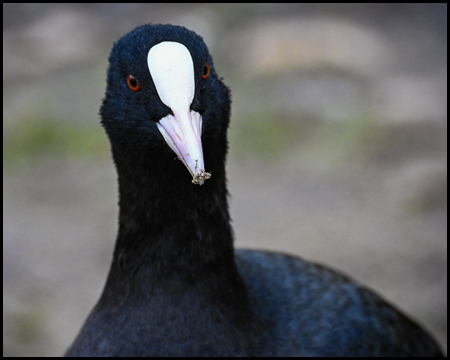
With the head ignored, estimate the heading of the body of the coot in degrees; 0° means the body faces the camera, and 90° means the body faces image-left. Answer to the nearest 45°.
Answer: approximately 45°
